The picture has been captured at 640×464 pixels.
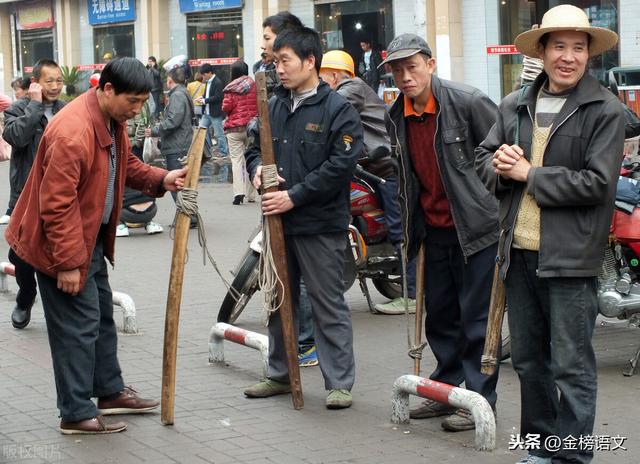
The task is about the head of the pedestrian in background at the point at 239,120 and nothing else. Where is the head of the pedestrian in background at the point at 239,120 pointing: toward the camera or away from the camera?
away from the camera

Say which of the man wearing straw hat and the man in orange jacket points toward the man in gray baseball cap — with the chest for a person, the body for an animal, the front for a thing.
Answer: the man in orange jacket

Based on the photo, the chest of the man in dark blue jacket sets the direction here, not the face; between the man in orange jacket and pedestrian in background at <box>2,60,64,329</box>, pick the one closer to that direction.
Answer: the man in orange jacket

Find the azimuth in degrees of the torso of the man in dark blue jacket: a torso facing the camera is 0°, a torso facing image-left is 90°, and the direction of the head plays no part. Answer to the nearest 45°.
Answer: approximately 45°

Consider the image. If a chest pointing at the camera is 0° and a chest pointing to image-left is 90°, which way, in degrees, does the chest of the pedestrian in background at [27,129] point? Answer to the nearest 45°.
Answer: approximately 315°

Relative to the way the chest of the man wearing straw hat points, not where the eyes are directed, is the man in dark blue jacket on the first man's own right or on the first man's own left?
on the first man's own right

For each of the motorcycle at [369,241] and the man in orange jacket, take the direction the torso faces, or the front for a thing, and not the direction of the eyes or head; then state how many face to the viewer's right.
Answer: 1

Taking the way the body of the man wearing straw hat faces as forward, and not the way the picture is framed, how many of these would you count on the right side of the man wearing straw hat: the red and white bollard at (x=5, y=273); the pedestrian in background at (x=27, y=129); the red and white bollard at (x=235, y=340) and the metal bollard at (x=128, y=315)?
4

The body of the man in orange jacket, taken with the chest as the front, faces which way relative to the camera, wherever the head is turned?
to the viewer's right

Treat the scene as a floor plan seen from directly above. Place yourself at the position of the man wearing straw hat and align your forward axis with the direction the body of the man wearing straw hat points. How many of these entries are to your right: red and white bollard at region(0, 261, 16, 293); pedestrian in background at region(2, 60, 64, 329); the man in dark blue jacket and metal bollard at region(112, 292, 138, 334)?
4

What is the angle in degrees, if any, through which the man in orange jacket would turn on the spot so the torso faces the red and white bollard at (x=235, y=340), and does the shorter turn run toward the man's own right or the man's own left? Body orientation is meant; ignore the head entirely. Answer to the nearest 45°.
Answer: approximately 45° to the man's own left

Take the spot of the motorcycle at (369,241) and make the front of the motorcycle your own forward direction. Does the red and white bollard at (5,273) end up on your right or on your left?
on your right

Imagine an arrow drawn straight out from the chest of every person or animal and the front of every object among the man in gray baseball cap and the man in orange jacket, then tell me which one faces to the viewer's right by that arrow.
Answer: the man in orange jacket
